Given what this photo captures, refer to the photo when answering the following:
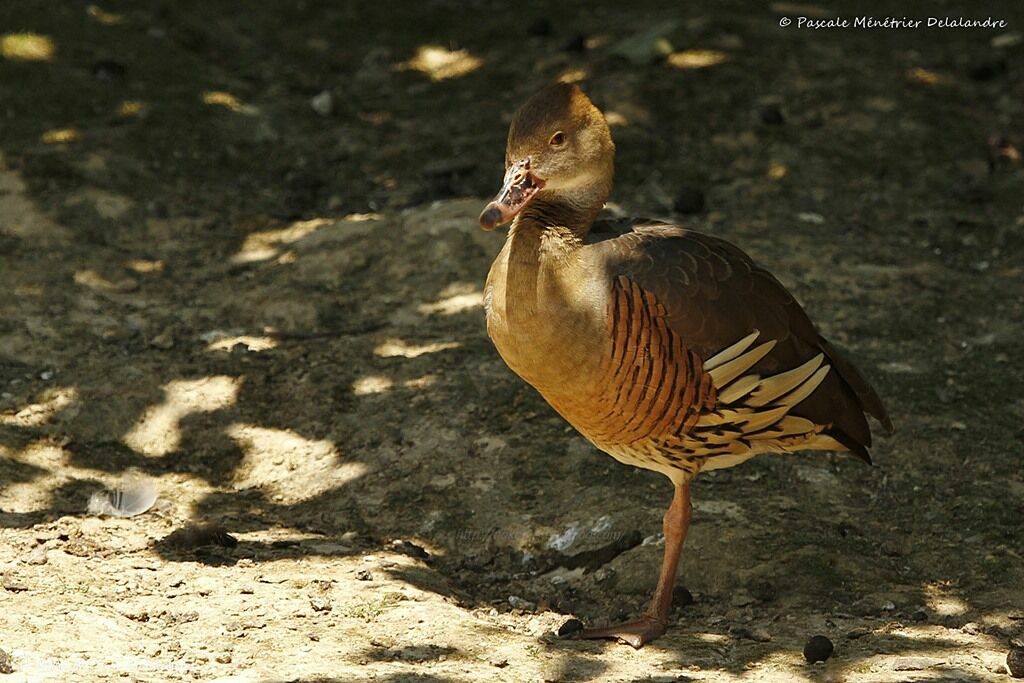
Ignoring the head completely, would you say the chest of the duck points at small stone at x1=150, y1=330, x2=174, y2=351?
no

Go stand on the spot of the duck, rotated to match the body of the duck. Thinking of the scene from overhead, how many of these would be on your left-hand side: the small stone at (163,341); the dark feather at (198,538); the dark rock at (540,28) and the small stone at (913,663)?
1

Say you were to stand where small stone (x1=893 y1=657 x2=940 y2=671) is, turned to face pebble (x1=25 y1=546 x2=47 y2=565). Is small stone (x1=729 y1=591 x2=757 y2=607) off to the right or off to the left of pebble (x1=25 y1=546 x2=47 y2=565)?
right

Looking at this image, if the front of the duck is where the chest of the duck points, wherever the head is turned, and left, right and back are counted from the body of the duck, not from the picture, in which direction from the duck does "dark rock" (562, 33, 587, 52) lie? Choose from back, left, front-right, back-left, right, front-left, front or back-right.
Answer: back-right

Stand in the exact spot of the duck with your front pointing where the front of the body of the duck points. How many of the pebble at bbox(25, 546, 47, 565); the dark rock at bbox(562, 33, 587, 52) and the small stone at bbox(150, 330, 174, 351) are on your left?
0

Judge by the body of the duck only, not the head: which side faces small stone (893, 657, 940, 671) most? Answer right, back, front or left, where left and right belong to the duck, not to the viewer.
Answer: left

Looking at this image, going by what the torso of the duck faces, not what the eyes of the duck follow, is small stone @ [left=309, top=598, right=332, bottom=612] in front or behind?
in front

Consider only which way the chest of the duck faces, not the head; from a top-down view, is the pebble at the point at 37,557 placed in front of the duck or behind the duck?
in front

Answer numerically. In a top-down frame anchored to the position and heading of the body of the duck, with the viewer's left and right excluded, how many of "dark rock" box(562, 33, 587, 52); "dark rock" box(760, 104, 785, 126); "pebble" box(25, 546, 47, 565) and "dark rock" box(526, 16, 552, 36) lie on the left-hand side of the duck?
0

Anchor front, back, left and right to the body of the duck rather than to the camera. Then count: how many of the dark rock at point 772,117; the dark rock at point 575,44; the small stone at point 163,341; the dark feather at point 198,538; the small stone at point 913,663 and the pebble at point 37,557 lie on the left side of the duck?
1

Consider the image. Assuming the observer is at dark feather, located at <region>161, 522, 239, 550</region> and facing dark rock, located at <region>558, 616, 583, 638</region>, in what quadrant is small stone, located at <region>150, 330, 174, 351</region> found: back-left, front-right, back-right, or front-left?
back-left

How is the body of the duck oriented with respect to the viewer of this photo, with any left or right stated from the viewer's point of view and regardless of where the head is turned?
facing the viewer and to the left of the viewer

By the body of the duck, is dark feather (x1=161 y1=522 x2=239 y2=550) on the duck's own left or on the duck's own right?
on the duck's own right
